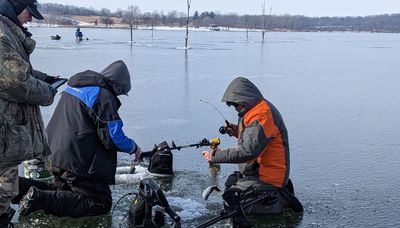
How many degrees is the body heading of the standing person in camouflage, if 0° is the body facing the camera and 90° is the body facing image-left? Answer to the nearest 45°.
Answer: approximately 270°

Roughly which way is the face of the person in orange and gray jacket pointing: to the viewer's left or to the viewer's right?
to the viewer's left

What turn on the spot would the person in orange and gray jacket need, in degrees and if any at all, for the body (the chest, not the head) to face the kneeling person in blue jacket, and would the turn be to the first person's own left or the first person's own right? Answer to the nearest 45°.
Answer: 0° — they already face them

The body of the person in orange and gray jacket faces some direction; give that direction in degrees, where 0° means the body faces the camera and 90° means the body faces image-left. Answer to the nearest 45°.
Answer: approximately 90°
